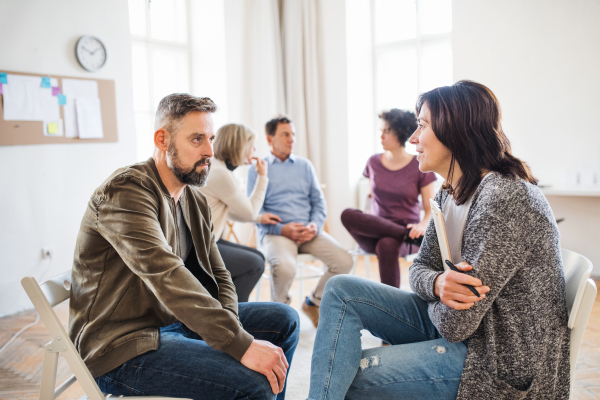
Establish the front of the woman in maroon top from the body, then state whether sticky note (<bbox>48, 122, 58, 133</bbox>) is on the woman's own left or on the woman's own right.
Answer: on the woman's own right

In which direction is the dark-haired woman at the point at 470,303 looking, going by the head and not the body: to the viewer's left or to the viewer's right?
to the viewer's left

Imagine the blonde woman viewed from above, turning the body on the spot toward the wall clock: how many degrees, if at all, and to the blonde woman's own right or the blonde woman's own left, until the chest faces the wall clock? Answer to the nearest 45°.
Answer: approximately 135° to the blonde woman's own left

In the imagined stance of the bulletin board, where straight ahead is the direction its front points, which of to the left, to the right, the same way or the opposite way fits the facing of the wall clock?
the same way

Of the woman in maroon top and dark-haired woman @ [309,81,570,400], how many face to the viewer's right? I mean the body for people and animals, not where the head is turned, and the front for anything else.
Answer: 0

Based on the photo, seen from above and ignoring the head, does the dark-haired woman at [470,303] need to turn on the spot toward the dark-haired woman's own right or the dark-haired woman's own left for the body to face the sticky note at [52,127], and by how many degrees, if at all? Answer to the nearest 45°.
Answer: approximately 45° to the dark-haired woman's own right

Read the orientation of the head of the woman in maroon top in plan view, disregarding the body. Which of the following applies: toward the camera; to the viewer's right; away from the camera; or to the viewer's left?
to the viewer's left

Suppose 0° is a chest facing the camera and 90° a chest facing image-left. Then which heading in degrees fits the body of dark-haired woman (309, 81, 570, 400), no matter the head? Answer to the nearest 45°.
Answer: approximately 90°

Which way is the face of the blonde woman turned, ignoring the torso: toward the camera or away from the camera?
away from the camera

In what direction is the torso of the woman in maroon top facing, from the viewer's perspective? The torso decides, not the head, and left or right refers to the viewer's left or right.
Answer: facing the viewer
